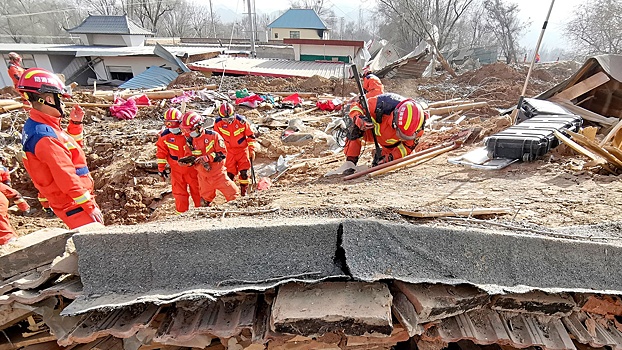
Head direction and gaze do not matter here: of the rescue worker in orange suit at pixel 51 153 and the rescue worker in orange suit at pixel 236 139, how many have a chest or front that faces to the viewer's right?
1

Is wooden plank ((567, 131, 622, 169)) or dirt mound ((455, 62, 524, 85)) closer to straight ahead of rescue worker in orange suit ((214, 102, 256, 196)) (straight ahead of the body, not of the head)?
the wooden plank

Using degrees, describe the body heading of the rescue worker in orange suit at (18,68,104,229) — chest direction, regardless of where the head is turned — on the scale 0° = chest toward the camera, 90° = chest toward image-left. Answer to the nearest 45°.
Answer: approximately 270°

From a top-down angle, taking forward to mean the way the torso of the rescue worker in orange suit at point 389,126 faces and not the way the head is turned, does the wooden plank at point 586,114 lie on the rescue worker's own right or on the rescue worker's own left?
on the rescue worker's own left

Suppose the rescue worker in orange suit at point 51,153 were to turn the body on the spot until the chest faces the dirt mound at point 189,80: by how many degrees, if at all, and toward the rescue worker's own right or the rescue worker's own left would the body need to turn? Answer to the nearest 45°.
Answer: approximately 45° to the rescue worker's own left

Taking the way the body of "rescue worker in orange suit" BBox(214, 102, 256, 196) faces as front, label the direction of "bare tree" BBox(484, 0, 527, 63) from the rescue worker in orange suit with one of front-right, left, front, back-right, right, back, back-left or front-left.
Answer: back-left

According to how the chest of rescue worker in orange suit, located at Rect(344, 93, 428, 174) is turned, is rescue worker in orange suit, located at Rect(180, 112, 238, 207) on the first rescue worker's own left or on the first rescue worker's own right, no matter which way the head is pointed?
on the first rescue worker's own right

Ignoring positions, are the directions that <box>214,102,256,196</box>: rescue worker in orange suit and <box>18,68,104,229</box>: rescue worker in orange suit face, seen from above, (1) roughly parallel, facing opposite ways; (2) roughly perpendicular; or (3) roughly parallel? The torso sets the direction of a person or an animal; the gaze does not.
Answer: roughly perpendicular

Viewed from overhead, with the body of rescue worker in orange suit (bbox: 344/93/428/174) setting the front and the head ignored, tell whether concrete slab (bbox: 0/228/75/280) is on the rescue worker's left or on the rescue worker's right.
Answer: on the rescue worker's right

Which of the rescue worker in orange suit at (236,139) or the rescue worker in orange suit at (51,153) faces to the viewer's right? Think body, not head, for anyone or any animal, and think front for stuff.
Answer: the rescue worker in orange suit at (51,153)
